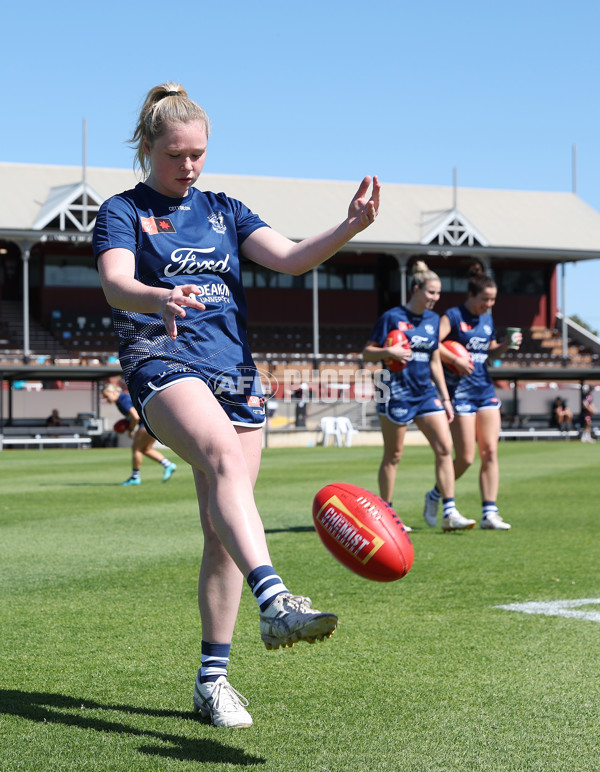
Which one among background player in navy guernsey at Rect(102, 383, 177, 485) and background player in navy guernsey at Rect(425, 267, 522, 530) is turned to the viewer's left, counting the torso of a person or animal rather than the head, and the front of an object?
background player in navy guernsey at Rect(102, 383, 177, 485)

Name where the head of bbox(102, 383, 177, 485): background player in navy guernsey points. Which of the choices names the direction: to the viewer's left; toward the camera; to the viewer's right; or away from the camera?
to the viewer's left

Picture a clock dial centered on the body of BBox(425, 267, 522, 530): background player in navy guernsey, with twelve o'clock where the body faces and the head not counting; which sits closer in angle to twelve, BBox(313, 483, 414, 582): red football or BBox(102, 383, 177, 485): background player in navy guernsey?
the red football

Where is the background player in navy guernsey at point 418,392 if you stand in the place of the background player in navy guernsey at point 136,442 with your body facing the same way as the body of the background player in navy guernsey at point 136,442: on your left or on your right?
on your left

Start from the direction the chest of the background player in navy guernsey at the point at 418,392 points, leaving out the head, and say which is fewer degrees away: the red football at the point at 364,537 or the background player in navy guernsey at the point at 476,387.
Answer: the red football

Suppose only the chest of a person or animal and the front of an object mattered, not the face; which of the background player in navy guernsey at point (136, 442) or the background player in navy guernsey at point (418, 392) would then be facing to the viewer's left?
the background player in navy guernsey at point (136, 442)

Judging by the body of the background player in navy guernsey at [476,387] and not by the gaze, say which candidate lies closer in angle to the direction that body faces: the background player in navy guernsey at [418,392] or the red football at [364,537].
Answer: the red football

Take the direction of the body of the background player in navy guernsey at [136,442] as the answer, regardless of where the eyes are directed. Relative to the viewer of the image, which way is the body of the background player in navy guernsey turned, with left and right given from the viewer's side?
facing to the left of the viewer

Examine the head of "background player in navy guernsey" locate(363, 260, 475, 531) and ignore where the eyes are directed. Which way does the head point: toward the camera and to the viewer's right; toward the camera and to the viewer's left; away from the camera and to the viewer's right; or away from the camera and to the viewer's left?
toward the camera and to the viewer's right

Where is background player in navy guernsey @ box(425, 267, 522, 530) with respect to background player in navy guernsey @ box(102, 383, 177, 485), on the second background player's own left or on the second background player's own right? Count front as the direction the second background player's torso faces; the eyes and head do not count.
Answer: on the second background player's own left

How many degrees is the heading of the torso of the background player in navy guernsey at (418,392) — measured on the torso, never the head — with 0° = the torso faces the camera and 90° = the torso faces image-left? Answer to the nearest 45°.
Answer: approximately 315°

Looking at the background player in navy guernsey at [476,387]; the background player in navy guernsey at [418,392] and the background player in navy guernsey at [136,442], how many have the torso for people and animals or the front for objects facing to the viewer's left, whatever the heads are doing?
1
